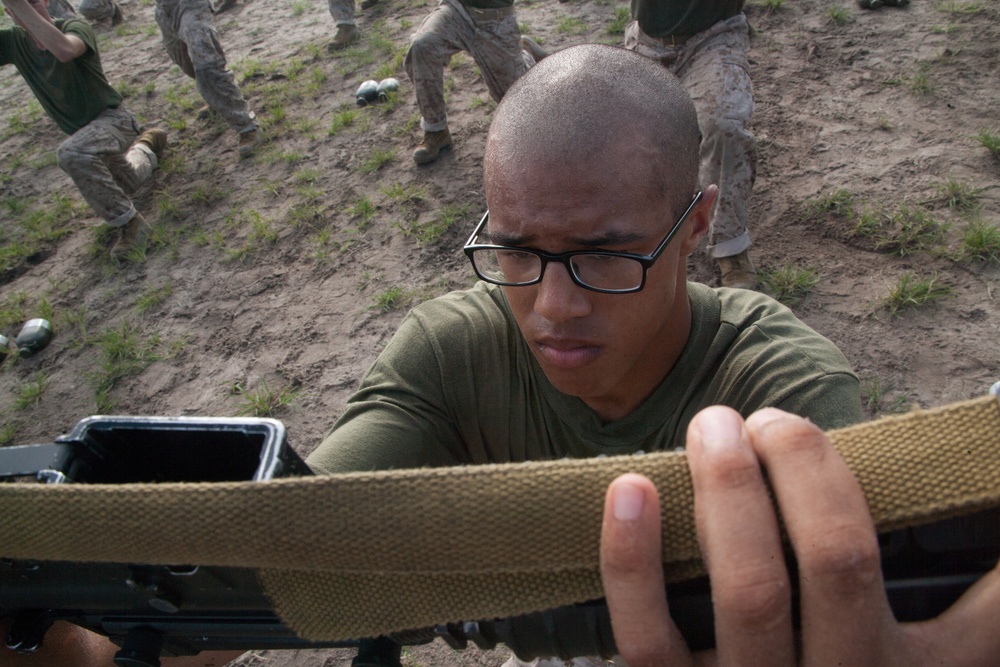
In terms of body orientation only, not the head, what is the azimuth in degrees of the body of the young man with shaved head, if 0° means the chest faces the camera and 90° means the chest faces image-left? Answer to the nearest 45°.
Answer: approximately 0°
